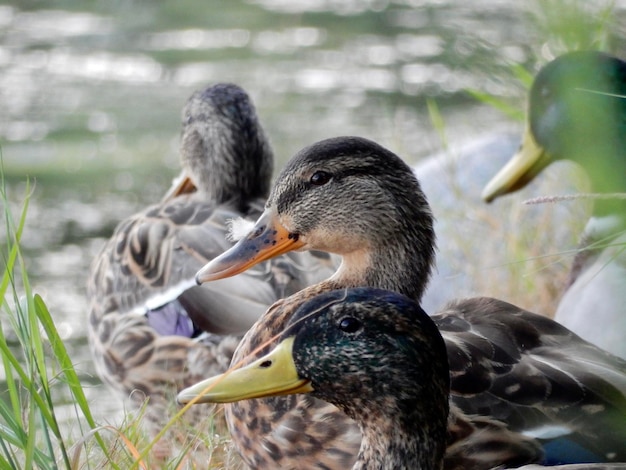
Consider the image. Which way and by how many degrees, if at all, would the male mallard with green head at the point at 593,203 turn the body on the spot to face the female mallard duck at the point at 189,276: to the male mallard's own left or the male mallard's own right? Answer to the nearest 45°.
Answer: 0° — it already faces it

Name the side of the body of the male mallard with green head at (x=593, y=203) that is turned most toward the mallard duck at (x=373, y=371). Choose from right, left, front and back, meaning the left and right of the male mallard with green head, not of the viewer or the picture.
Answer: left

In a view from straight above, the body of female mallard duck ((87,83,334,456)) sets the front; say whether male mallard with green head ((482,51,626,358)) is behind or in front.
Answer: behind

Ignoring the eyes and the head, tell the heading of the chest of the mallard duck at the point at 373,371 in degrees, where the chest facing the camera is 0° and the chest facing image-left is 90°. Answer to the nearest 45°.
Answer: approximately 90°

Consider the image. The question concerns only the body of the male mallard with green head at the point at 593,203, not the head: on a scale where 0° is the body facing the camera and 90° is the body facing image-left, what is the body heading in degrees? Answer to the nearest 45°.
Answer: approximately 90°

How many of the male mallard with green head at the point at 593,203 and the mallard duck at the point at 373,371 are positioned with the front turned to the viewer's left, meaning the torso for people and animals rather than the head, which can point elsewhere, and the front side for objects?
2
